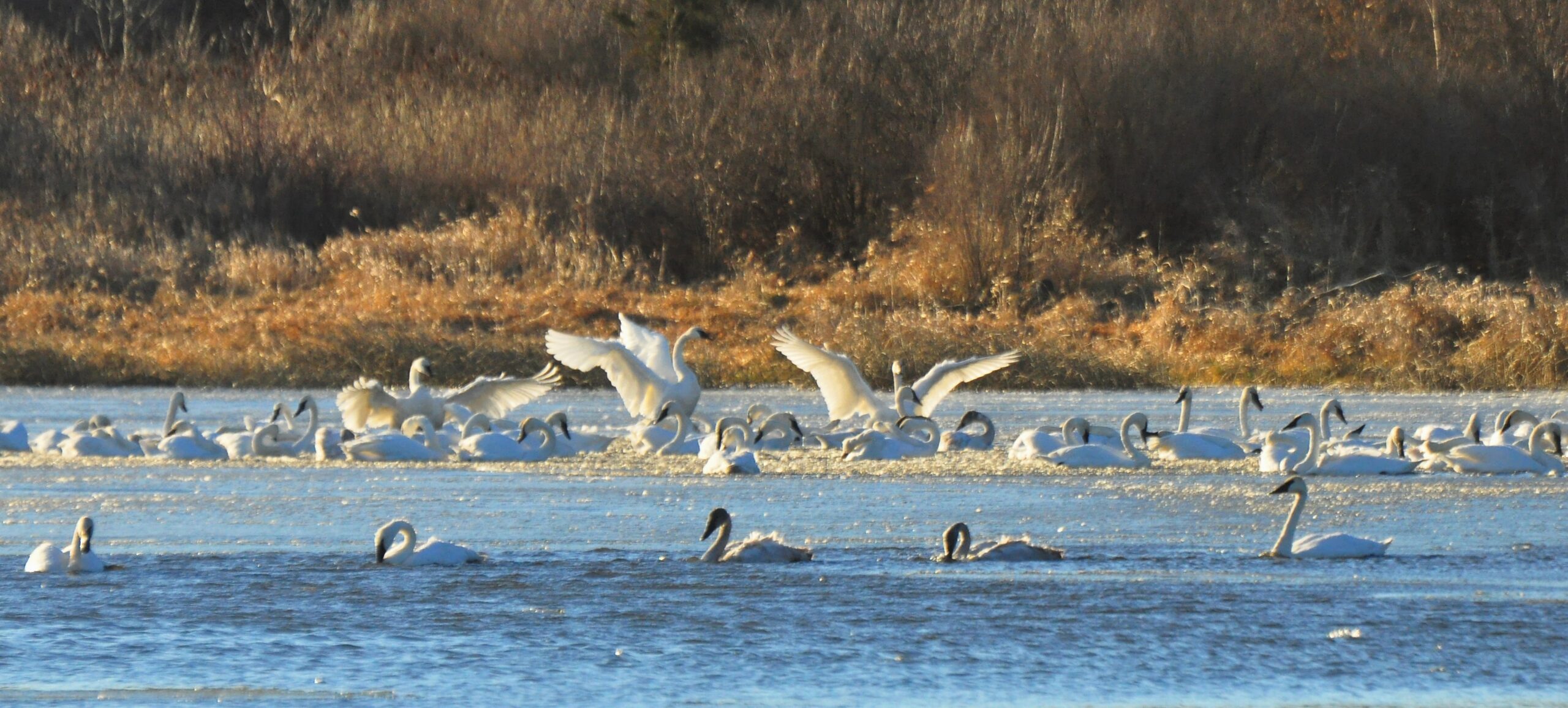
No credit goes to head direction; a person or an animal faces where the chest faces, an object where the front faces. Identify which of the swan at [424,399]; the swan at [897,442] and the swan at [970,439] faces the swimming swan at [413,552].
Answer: the swan at [424,399]

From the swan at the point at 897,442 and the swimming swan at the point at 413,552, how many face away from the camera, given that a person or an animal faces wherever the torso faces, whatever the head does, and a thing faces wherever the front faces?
0

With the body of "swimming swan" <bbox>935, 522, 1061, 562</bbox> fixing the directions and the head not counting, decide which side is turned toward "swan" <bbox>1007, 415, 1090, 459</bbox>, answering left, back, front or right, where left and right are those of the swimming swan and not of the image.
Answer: right

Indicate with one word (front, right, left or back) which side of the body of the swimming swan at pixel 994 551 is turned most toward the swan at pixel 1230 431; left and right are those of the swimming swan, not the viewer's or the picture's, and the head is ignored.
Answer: right

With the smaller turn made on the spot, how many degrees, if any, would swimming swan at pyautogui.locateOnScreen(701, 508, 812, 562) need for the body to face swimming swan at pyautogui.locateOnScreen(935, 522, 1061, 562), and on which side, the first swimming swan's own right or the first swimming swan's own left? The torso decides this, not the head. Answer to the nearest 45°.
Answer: approximately 180°

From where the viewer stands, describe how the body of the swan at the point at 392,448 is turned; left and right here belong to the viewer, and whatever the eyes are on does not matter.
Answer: facing to the right of the viewer

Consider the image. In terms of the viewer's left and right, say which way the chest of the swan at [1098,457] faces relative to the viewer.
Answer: facing to the right of the viewer

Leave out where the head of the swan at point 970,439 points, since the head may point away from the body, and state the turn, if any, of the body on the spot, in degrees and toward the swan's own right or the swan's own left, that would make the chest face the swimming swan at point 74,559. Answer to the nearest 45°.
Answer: approximately 135° to the swan's own right

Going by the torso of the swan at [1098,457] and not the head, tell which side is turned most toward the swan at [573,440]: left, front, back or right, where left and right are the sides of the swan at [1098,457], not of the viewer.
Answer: back

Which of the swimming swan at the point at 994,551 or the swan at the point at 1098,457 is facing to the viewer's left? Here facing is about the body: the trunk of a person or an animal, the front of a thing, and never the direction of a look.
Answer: the swimming swan

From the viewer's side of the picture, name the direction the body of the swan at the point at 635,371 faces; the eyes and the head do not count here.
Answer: to the viewer's right

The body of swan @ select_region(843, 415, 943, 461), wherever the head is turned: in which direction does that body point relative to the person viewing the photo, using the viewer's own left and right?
facing to the right of the viewer

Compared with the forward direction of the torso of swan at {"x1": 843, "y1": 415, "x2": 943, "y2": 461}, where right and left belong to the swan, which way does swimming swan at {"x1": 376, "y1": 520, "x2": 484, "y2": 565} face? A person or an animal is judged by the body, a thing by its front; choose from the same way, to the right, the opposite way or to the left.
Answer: the opposite way

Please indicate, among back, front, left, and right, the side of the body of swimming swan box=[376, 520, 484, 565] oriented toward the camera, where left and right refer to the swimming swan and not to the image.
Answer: left

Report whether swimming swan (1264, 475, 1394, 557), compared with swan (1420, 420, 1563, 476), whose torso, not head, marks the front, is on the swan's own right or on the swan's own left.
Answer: on the swan's own right

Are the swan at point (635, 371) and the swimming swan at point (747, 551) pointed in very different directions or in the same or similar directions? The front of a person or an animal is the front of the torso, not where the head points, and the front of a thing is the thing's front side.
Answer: very different directions

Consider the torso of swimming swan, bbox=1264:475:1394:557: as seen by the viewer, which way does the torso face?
to the viewer's left
